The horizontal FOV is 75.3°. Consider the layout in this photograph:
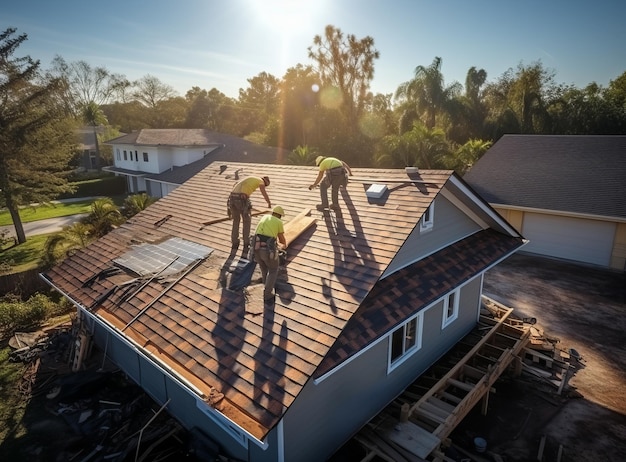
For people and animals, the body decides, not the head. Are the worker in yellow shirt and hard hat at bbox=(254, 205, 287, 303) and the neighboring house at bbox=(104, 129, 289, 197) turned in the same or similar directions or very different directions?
very different directions

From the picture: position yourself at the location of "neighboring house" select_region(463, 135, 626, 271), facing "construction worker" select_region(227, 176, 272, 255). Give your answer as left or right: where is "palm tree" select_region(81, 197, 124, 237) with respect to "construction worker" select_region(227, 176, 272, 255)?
right

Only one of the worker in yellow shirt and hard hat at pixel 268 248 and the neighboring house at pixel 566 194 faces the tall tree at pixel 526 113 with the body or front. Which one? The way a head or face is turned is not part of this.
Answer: the worker in yellow shirt and hard hat

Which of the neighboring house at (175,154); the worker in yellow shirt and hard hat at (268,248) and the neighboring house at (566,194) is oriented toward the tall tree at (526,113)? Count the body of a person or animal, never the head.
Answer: the worker in yellow shirt and hard hat

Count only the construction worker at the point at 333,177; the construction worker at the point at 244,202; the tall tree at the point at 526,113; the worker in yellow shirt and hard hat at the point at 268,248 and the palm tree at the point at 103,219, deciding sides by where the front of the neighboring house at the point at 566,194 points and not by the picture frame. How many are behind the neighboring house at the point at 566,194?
1

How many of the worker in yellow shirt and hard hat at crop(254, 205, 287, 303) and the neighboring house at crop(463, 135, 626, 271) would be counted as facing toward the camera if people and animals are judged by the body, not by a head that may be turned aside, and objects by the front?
1

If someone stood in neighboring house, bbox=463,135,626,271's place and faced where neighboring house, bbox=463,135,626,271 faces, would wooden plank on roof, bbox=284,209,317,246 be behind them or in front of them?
in front

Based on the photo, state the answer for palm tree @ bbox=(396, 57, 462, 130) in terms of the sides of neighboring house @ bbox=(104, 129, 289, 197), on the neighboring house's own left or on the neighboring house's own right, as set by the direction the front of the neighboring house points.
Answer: on the neighboring house's own left

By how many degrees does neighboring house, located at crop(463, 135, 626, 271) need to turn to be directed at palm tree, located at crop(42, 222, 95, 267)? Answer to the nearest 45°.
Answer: approximately 45° to its right

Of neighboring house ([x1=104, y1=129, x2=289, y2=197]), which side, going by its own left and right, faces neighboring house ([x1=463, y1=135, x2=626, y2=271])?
left

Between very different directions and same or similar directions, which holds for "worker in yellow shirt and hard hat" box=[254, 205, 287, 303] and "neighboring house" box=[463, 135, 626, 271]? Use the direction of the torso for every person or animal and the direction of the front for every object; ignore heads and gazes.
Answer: very different directions

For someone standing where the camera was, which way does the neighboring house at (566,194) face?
facing the viewer

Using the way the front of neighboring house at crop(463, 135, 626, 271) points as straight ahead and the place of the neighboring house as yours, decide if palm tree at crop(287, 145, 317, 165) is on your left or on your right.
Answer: on your right

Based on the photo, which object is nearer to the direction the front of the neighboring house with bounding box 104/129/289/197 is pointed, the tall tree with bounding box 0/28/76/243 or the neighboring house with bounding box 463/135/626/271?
the tall tree

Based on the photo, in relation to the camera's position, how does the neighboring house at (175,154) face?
facing the viewer and to the left of the viewer

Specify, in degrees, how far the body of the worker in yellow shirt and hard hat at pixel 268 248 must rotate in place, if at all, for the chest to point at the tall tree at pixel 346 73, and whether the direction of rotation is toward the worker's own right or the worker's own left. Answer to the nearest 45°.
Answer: approximately 45° to the worker's own left

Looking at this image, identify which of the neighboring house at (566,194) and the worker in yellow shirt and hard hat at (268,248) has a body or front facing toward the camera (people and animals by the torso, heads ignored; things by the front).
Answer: the neighboring house

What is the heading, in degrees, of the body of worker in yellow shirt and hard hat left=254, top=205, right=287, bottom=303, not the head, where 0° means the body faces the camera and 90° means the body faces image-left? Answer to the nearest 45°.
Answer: approximately 225°
